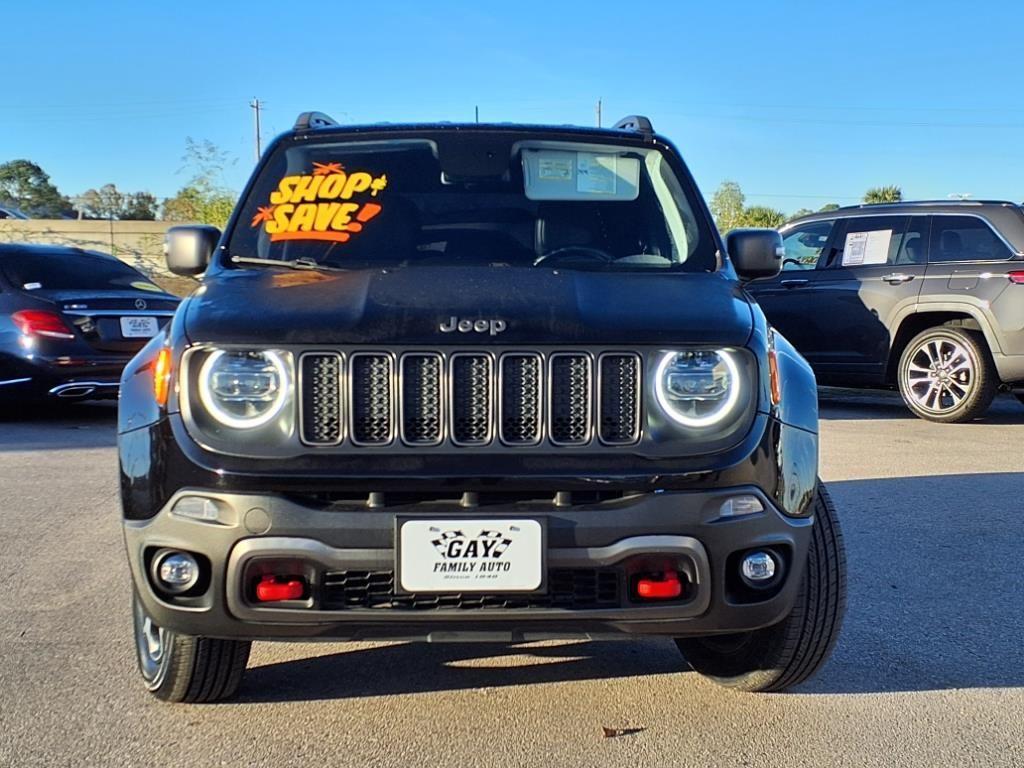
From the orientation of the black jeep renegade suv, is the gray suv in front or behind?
behind

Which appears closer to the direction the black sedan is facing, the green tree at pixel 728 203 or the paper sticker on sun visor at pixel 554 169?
the green tree

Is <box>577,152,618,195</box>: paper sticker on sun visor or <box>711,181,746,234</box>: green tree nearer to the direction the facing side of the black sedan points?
the green tree

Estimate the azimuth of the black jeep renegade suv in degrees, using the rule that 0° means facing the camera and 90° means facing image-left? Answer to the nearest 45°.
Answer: approximately 0°

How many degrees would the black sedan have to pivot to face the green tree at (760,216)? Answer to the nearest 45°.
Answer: approximately 90° to its right

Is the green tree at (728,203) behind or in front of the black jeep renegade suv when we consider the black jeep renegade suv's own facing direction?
behind

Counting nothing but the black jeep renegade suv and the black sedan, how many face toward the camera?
1

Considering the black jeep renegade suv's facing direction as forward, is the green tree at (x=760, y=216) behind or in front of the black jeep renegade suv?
behind

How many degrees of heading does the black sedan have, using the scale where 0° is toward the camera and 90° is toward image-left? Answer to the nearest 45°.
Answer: approximately 135°
